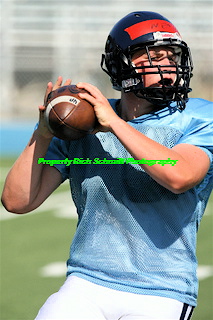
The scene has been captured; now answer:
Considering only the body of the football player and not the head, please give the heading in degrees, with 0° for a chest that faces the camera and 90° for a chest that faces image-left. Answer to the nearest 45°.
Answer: approximately 0°
